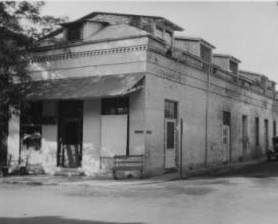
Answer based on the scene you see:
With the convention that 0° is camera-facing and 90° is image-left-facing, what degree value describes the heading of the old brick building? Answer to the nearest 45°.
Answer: approximately 45°

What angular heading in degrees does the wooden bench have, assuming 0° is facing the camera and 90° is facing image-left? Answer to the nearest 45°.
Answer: approximately 0°
